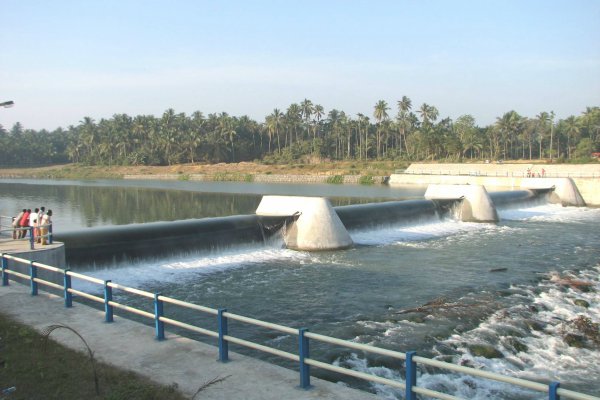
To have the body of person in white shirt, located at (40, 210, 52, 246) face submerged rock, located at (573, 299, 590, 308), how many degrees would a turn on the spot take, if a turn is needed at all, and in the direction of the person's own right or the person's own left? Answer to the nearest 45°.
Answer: approximately 90° to the person's own right

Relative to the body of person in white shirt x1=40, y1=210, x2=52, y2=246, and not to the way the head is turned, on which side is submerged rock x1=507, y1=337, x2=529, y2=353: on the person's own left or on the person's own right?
on the person's own right

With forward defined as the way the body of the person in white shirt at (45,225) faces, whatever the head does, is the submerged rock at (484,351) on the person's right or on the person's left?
on the person's right

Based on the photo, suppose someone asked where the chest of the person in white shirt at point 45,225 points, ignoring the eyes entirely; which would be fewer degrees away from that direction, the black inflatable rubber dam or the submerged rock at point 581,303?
the black inflatable rubber dam

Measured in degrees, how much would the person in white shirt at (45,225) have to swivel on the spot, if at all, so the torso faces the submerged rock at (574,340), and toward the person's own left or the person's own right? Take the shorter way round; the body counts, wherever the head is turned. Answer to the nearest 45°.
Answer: approximately 90° to the person's own right

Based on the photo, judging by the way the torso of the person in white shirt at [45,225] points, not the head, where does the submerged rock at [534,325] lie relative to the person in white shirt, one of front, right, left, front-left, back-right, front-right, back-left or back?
right

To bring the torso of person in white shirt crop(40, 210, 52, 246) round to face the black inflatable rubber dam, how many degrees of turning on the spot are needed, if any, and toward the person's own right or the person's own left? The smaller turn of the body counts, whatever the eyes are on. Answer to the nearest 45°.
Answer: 0° — they already face it

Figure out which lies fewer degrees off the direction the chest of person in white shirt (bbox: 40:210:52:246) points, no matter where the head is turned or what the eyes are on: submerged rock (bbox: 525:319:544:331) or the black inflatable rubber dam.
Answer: the black inflatable rubber dam

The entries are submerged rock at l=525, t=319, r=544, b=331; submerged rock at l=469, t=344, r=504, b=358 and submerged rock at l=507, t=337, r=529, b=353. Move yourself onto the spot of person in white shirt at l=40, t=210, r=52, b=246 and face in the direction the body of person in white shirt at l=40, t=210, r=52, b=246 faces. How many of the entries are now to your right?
3

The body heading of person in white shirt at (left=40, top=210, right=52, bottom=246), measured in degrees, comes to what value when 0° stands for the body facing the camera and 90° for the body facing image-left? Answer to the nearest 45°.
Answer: approximately 225°
